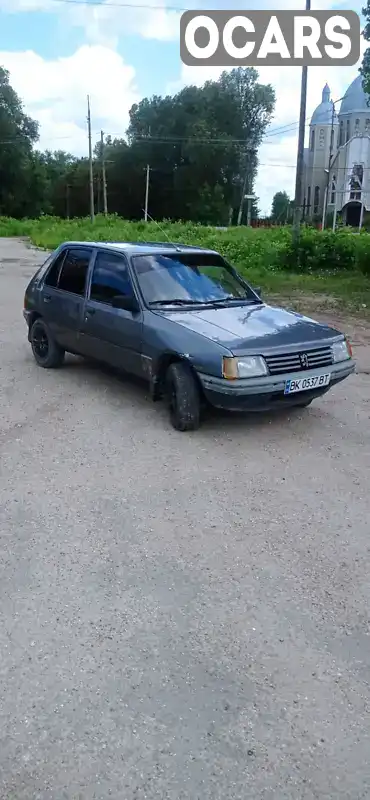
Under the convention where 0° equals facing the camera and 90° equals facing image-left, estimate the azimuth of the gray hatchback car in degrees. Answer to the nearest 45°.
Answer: approximately 315°

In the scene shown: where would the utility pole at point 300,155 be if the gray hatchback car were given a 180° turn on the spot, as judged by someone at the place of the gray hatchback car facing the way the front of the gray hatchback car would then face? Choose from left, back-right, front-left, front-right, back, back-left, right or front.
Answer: front-right
